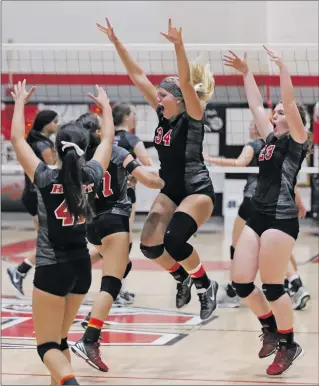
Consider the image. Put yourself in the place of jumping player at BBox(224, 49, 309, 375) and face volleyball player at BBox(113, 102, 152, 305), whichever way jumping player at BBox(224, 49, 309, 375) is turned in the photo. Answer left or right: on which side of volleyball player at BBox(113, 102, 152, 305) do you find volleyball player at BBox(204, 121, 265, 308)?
right

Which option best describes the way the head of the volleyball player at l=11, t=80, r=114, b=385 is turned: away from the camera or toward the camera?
away from the camera

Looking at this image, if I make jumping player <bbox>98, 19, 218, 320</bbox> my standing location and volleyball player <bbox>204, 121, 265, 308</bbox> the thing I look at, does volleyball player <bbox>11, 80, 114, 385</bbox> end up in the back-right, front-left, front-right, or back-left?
back-left

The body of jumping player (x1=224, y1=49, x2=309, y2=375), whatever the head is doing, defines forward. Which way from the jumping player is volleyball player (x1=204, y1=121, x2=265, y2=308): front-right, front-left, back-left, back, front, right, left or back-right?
back-right

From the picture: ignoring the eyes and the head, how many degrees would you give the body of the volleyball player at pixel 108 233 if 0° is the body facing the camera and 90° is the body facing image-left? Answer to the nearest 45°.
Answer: approximately 225°

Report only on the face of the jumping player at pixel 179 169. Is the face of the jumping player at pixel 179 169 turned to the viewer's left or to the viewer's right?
to the viewer's left

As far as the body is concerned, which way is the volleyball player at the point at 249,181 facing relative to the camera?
to the viewer's left

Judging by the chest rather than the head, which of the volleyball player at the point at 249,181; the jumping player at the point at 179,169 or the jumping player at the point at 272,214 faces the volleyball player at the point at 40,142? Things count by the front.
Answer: the volleyball player at the point at 249,181

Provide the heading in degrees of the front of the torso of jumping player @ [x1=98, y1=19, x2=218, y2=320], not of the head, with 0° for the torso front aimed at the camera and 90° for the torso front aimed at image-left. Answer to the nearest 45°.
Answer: approximately 45°
